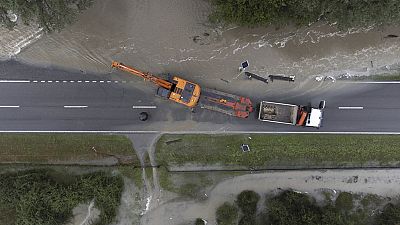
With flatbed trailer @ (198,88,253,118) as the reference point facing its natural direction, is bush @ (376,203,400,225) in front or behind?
in front

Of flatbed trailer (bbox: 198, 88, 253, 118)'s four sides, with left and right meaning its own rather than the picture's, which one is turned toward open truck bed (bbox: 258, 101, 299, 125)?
front

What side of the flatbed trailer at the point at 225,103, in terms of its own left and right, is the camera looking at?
right

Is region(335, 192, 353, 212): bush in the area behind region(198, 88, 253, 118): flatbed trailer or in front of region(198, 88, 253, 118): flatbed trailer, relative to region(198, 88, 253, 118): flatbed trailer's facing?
in front

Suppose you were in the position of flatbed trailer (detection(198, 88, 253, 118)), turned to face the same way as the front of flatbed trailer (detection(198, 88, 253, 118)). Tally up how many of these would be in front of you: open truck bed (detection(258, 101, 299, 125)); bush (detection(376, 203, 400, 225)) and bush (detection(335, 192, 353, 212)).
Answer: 3
